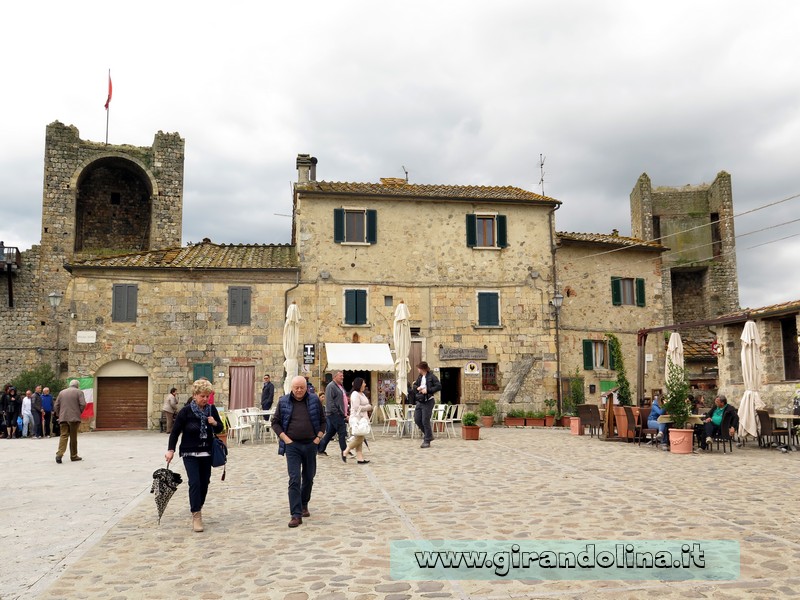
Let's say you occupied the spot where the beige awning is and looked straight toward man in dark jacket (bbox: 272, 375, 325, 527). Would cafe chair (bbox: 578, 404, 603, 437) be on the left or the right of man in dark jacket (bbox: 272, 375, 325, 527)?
left

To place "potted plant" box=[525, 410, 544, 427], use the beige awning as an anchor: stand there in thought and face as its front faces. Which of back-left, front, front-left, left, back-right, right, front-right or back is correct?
left

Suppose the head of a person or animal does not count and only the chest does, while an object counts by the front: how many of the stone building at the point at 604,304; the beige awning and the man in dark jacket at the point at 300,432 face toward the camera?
3

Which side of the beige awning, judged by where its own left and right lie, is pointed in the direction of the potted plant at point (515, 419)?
left

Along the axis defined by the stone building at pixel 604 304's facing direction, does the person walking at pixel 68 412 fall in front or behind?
in front

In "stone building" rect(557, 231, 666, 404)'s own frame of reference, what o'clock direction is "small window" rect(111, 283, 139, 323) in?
The small window is roughly at 2 o'clock from the stone building.

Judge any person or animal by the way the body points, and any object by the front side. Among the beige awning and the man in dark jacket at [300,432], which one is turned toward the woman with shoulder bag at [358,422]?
the beige awning

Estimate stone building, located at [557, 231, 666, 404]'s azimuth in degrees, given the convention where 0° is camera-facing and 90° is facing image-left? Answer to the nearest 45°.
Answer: approximately 0°

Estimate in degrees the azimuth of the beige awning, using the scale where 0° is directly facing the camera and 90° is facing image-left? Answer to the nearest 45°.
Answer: approximately 0°
